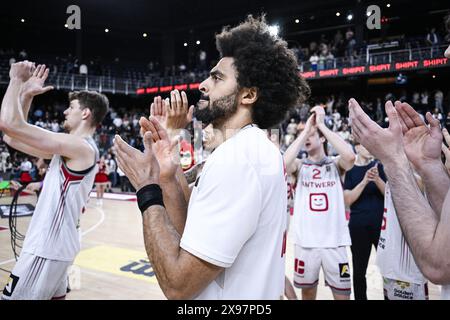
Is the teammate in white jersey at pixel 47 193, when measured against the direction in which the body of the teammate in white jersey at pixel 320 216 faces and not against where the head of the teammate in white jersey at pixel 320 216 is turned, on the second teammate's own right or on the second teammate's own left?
on the second teammate's own right

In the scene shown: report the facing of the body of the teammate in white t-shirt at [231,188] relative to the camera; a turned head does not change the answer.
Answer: to the viewer's left

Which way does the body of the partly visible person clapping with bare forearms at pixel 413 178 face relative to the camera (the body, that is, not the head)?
to the viewer's left

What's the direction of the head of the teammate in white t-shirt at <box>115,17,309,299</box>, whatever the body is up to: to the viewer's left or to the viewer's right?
to the viewer's left

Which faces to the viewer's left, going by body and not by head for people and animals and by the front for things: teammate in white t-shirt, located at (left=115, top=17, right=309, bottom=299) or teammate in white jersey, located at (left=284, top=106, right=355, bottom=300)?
teammate in white t-shirt, located at (left=115, top=17, right=309, bottom=299)
